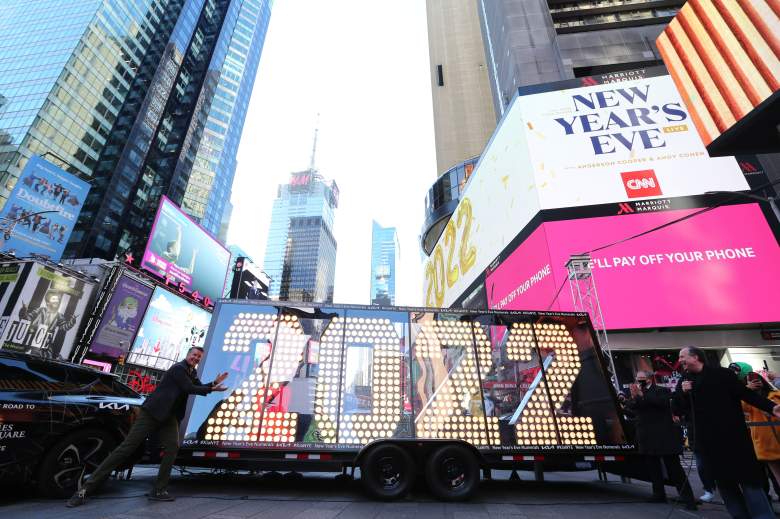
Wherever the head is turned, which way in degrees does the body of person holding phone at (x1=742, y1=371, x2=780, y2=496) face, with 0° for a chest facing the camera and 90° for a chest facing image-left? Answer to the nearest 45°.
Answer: approximately 90°

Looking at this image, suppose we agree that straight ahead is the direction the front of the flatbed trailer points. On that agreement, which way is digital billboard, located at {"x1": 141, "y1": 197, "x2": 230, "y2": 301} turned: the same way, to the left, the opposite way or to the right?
the opposite way

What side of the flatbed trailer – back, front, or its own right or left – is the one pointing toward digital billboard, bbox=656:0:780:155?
back

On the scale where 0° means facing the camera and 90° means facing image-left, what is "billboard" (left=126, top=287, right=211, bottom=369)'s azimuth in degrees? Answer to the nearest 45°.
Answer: approximately 315°

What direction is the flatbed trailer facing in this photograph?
to the viewer's left

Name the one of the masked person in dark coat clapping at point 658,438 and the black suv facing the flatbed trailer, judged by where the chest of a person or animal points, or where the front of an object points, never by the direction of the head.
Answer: the masked person in dark coat clapping

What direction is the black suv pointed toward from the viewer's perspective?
to the viewer's left

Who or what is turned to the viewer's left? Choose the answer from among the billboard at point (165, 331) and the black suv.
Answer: the black suv

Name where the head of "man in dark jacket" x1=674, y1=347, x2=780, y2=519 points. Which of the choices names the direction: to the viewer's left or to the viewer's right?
to the viewer's left
